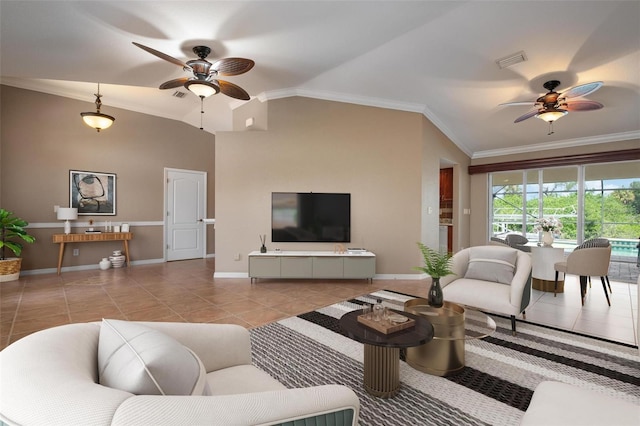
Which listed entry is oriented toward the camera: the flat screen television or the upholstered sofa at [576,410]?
the flat screen television

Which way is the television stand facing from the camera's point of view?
toward the camera

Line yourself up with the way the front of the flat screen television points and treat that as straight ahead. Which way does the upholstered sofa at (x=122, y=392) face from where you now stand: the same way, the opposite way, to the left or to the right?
to the left

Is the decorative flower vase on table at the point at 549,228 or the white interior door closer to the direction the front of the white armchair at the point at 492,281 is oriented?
the white interior door

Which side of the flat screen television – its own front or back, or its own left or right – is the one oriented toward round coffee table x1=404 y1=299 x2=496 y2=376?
front

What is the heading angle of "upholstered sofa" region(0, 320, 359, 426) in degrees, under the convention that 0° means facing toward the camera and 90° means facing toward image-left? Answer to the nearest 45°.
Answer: approximately 270°

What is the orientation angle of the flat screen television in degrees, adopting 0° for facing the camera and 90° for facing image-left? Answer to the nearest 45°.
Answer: approximately 0°

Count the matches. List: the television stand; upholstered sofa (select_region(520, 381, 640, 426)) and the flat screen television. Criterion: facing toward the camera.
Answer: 2

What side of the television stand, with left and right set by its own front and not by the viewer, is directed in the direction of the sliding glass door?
left
